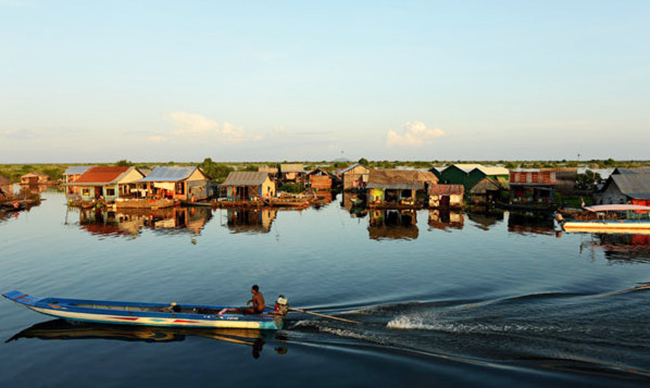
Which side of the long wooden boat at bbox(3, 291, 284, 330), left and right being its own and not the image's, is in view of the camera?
left
